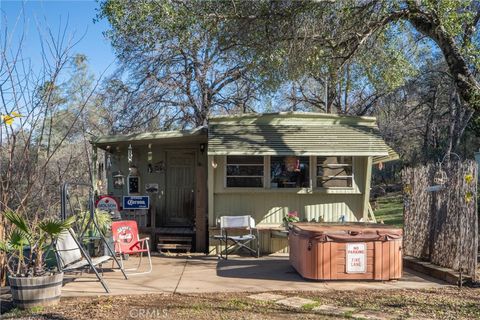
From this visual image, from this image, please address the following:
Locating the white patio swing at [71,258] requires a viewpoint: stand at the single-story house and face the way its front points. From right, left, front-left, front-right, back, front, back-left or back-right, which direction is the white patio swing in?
front-right

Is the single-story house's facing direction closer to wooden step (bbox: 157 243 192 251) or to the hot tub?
the hot tub

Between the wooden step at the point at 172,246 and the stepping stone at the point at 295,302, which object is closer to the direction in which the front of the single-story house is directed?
the stepping stone

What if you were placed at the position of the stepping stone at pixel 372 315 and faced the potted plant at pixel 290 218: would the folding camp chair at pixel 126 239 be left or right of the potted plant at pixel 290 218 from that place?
left

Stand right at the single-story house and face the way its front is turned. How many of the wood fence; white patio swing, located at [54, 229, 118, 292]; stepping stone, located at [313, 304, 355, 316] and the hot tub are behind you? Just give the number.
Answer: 0

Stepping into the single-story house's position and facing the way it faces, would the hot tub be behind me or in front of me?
in front

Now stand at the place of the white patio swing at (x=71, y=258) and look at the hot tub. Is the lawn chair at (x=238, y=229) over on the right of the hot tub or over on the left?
left

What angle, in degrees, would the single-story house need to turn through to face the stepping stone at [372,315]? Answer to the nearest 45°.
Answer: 0° — it already faces it

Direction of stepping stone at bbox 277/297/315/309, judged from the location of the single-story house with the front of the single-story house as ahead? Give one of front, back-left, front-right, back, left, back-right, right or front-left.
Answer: front

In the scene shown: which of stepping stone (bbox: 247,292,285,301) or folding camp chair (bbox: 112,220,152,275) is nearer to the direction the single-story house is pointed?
the stepping stone

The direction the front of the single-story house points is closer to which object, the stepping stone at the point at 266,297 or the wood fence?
the stepping stone

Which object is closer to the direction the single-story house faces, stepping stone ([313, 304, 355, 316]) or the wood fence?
the stepping stone

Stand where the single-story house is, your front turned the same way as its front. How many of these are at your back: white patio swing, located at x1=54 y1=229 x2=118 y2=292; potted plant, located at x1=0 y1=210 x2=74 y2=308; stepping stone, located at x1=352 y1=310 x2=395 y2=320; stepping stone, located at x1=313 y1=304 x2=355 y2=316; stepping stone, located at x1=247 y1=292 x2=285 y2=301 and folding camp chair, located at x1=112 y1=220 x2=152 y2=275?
0

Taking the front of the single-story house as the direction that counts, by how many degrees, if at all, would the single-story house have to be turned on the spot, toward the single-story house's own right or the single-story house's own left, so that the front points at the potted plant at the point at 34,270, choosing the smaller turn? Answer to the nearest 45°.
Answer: approximately 45° to the single-story house's own right

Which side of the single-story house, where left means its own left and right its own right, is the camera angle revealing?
front

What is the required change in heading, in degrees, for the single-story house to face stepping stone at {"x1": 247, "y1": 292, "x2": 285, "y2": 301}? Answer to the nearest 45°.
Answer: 0° — it already faces it

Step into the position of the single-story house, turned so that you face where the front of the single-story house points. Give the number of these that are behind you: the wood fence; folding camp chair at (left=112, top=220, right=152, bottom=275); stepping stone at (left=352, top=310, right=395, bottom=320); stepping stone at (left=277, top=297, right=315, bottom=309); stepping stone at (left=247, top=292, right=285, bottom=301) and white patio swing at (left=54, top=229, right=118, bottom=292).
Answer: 0

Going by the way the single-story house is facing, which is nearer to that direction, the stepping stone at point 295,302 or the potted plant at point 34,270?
the stepping stone

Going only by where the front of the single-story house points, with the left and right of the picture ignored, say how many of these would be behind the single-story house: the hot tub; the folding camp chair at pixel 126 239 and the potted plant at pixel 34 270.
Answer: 0

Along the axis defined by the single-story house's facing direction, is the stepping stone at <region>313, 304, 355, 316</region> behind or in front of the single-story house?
in front

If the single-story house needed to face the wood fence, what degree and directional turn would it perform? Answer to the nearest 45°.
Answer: approximately 45° to its left
